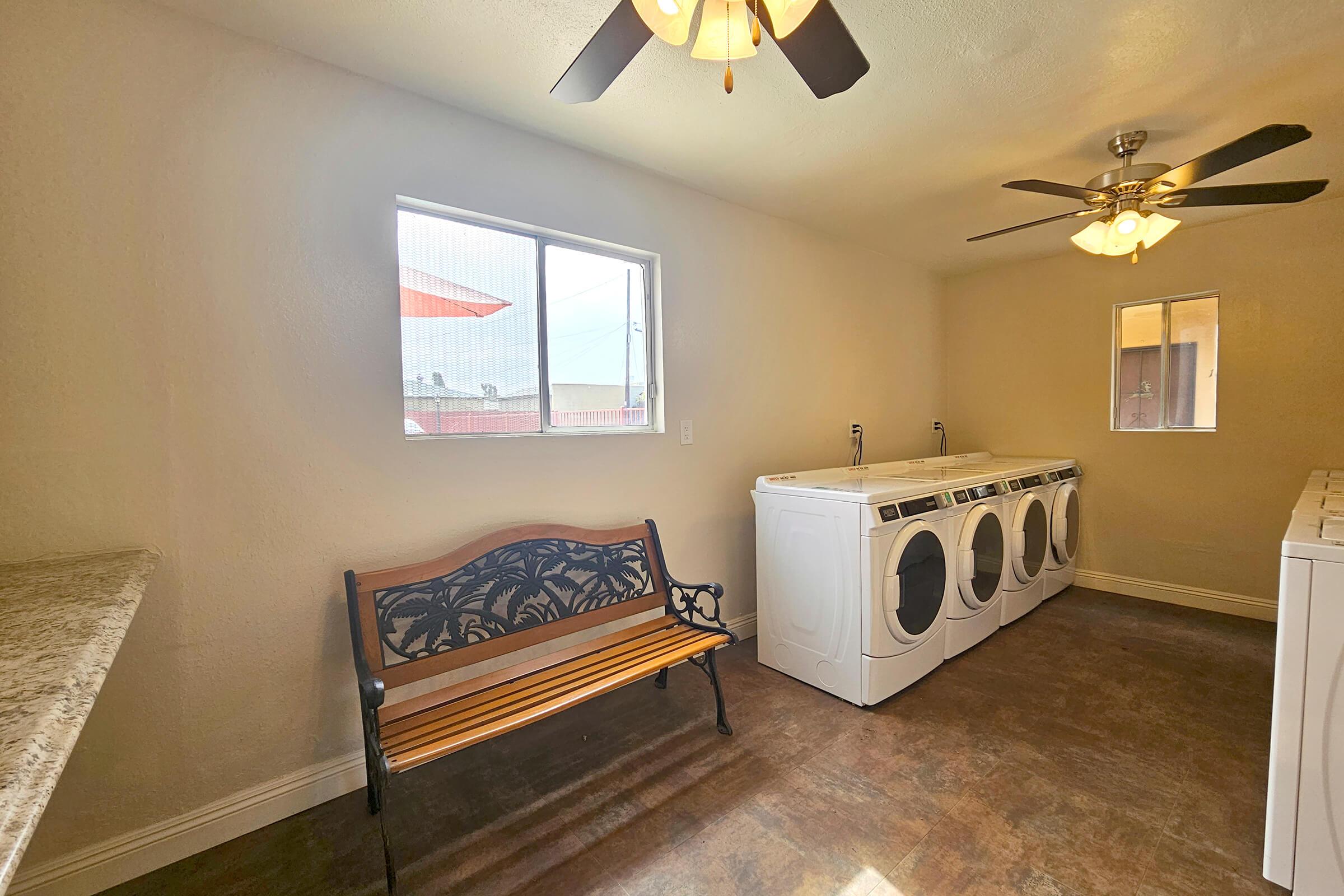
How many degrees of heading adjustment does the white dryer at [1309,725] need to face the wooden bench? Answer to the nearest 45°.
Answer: approximately 45° to its left

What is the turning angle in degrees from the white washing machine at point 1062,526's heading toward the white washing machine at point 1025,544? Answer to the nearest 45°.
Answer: approximately 90° to its right

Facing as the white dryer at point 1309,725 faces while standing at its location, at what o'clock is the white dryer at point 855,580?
the white dryer at point 855,580 is roughly at 12 o'clock from the white dryer at point 1309,725.

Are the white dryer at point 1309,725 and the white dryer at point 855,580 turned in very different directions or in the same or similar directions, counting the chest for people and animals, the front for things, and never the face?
very different directions

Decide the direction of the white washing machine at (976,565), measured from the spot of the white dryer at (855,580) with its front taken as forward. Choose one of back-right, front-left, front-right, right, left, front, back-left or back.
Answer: left

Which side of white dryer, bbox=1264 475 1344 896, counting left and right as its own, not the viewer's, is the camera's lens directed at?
left

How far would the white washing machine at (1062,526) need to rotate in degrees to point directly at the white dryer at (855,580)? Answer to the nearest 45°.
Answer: approximately 90° to its right

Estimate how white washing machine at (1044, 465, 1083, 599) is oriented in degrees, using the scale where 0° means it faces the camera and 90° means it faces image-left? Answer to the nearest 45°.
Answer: approximately 270°
